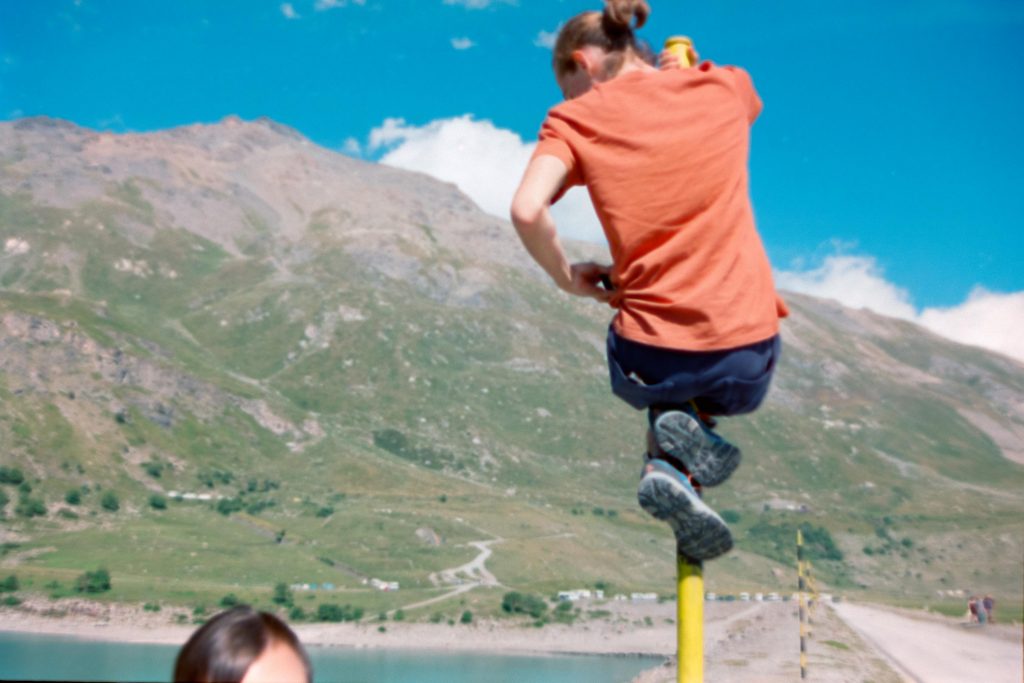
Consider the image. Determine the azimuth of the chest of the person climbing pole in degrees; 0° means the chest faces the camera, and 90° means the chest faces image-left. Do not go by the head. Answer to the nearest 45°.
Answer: approximately 180°
